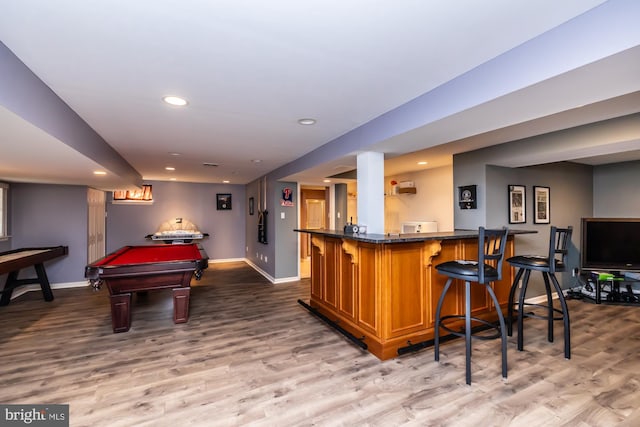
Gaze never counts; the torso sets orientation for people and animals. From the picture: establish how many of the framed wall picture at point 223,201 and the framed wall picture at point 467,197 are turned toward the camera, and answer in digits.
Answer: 2

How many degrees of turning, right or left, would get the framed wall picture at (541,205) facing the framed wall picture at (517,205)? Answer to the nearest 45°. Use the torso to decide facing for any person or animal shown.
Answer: approximately 45° to its right

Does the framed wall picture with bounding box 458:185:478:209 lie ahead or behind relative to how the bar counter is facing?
behind

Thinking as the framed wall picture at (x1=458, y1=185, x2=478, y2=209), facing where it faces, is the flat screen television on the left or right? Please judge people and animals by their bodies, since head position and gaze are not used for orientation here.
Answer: on its left

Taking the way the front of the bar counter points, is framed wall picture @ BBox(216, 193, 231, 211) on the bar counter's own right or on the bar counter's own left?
on the bar counter's own right

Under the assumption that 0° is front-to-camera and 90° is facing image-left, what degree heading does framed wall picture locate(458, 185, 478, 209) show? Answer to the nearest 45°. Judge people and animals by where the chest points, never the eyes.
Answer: approximately 0°
